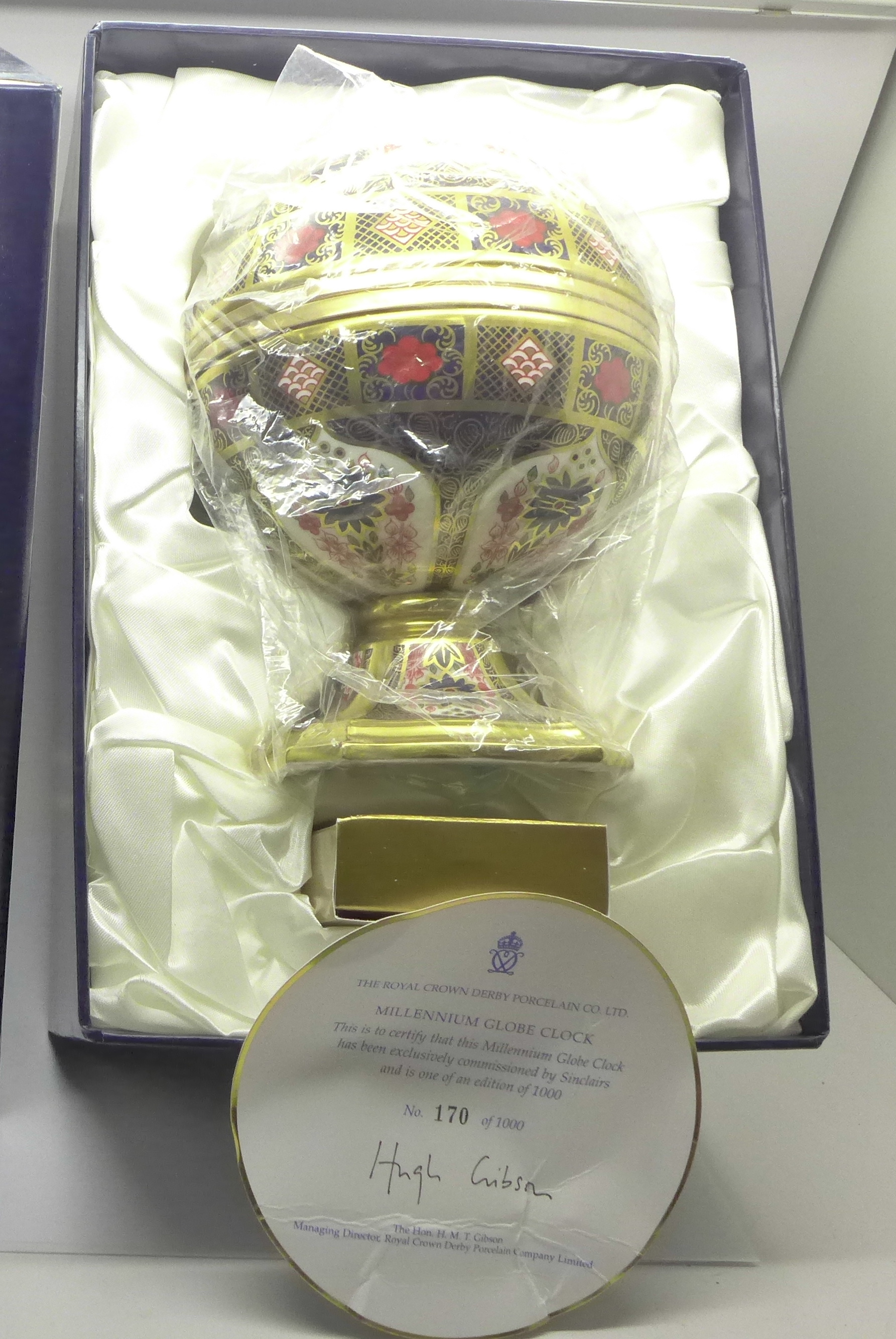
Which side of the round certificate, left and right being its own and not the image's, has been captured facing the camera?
front

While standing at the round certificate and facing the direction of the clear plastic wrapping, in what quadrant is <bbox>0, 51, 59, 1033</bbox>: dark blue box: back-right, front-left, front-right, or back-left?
front-left
